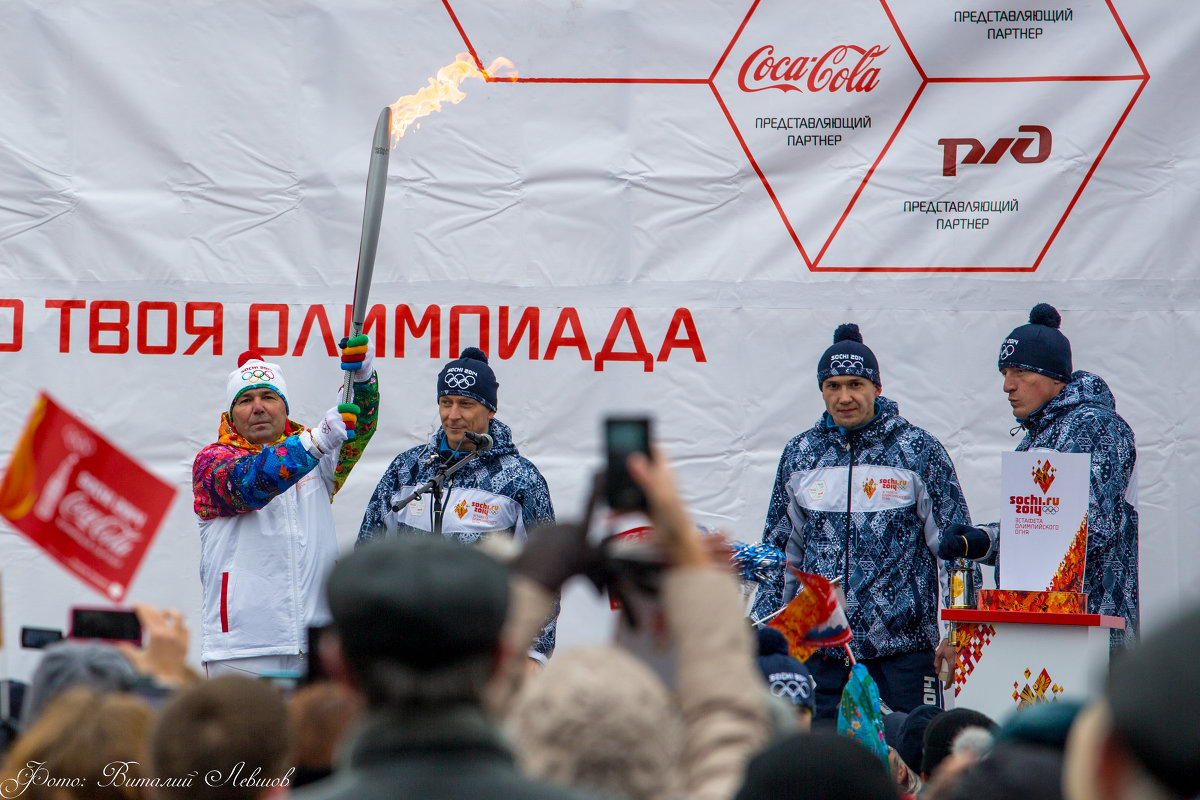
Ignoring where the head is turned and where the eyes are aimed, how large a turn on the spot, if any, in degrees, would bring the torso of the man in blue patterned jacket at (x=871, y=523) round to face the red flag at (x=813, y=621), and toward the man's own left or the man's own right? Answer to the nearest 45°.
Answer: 0° — they already face it

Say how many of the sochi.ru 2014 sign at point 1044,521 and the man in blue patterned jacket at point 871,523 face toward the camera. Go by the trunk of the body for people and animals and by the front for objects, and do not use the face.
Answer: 2

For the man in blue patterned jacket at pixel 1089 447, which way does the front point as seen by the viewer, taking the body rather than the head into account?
to the viewer's left

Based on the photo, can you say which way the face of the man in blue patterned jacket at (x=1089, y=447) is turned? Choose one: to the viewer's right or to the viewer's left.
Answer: to the viewer's left

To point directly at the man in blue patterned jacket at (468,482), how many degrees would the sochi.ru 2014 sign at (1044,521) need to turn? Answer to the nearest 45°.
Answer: approximately 90° to its right

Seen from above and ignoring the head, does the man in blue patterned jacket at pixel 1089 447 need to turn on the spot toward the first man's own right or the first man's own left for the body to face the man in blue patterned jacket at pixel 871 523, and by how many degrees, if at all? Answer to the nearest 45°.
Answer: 0° — they already face them

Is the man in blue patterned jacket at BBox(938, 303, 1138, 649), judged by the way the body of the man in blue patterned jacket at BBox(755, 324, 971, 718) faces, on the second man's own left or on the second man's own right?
on the second man's own left

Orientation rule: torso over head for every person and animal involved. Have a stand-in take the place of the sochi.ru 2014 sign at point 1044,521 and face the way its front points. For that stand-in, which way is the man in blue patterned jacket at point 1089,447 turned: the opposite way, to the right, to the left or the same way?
to the right

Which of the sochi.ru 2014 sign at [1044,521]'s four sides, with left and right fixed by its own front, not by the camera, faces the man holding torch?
right

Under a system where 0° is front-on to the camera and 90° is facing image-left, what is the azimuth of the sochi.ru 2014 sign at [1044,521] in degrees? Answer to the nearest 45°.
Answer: approximately 0°

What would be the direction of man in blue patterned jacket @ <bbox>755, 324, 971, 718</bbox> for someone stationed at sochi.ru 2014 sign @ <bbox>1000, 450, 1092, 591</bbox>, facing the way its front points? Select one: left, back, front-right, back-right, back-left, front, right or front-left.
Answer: back-right
